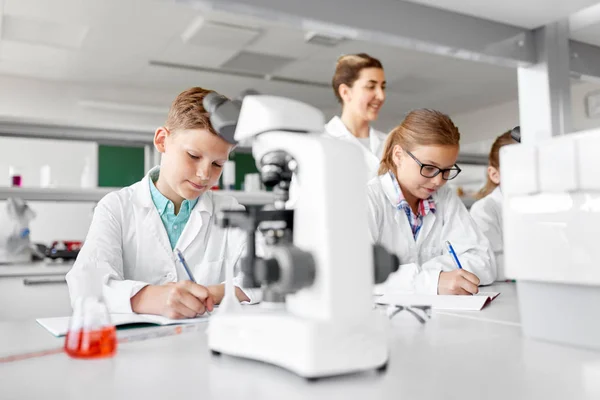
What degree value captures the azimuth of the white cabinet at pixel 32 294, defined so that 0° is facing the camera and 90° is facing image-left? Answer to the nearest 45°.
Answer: approximately 0°

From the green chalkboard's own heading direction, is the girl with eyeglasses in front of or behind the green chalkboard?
in front

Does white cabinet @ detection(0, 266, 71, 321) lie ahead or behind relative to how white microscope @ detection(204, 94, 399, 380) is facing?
ahead

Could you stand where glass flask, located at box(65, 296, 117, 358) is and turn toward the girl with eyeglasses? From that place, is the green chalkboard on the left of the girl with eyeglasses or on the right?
left

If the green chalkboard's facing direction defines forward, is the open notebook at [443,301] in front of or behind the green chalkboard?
in front

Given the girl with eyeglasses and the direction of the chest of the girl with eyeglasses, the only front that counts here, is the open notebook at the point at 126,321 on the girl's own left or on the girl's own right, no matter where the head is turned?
on the girl's own right

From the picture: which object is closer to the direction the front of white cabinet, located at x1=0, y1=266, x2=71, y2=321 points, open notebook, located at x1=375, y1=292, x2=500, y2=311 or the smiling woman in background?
the open notebook

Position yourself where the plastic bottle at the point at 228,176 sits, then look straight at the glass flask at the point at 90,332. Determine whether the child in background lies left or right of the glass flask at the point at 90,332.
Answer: left

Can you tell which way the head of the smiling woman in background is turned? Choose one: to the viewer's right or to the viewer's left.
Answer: to the viewer's right

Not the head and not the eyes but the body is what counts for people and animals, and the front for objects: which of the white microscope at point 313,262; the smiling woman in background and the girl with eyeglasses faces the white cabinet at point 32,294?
the white microscope

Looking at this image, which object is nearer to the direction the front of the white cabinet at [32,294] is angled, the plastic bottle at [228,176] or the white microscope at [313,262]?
the white microscope

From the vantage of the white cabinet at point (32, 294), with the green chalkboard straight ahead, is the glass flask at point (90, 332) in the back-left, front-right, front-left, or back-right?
back-right

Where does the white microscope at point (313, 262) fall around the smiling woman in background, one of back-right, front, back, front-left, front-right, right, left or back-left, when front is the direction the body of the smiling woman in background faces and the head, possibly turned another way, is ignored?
front-right

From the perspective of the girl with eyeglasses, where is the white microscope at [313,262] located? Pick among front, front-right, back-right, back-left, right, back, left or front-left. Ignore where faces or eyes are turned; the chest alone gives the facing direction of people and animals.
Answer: front-right

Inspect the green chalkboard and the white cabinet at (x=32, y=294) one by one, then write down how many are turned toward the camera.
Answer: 2
